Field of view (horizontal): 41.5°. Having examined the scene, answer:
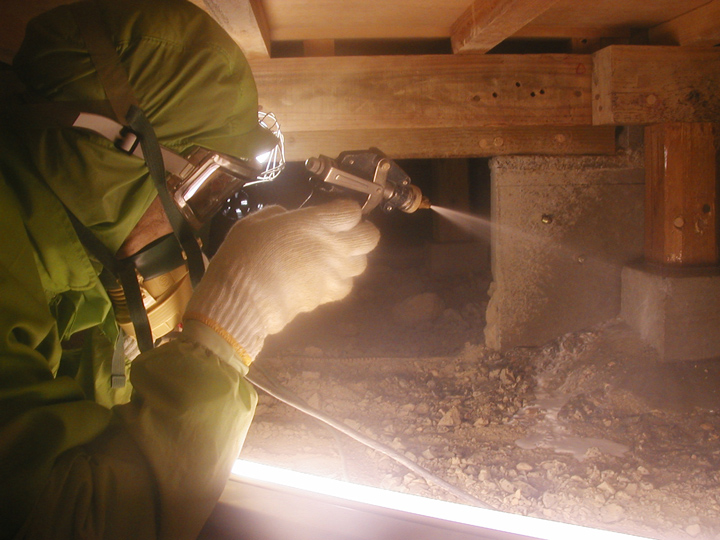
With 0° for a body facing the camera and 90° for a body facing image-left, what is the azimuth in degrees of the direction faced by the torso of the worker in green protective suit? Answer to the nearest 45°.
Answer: approximately 270°

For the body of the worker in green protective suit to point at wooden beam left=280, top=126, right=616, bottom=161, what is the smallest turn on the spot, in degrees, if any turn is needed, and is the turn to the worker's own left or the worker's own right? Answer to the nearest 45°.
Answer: approximately 45° to the worker's own left

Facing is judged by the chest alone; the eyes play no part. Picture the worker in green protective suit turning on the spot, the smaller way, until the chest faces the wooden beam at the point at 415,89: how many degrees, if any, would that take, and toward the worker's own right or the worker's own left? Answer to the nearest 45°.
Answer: approximately 45° to the worker's own left
